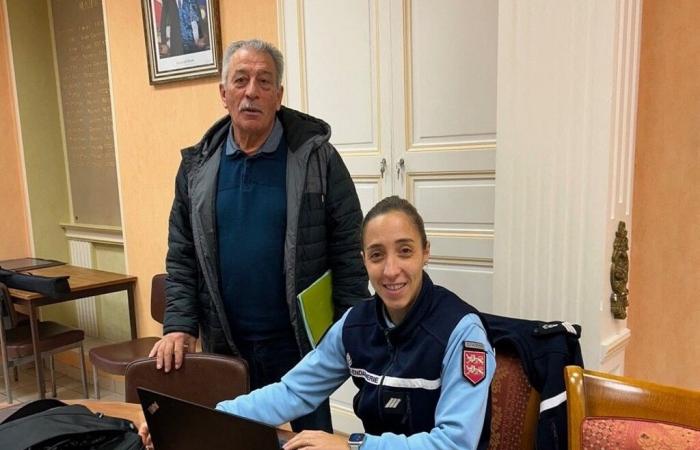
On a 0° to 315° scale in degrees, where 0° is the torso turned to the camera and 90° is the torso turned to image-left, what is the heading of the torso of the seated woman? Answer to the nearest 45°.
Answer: approximately 45°

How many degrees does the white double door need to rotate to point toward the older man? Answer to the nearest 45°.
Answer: approximately 45° to its right

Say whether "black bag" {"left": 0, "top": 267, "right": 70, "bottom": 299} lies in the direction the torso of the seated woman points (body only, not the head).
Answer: no

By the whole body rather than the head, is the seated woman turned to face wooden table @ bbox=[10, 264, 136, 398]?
no

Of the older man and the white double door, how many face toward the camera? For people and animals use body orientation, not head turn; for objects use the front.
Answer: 2

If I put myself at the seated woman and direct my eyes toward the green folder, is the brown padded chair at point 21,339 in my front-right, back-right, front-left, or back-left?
front-left

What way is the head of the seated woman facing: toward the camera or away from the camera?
toward the camera

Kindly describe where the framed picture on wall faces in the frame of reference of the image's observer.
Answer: facing the viewer

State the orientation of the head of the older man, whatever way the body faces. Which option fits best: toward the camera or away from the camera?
toward the camera

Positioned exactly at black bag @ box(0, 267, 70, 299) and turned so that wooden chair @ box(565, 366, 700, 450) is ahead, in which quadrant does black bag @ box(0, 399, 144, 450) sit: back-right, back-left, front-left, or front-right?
front-right

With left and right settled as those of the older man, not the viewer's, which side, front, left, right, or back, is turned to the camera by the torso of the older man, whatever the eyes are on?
front

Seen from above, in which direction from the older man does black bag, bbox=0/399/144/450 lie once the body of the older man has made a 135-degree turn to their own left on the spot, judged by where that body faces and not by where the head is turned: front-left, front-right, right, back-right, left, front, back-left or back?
back

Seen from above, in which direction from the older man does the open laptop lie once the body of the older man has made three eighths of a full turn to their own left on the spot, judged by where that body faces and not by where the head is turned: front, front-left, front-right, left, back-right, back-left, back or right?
back-right

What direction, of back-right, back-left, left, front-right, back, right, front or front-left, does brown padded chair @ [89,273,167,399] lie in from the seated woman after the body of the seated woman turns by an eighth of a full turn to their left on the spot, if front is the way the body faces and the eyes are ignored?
back-right

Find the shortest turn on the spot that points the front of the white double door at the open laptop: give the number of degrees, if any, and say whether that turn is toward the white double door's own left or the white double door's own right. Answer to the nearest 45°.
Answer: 0° — it already faces it

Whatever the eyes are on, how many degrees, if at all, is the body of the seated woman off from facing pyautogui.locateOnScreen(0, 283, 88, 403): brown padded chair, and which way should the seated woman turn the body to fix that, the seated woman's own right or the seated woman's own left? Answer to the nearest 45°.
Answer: approximately 90° to the seated woman's own right

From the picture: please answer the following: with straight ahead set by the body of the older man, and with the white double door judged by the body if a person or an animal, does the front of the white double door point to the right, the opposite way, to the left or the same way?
the same way

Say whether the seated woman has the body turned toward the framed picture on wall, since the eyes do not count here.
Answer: no

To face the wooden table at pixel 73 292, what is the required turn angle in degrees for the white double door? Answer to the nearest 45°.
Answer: approximately 90° to its right

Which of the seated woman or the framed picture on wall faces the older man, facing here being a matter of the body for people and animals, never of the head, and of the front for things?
the framed picture on wall
